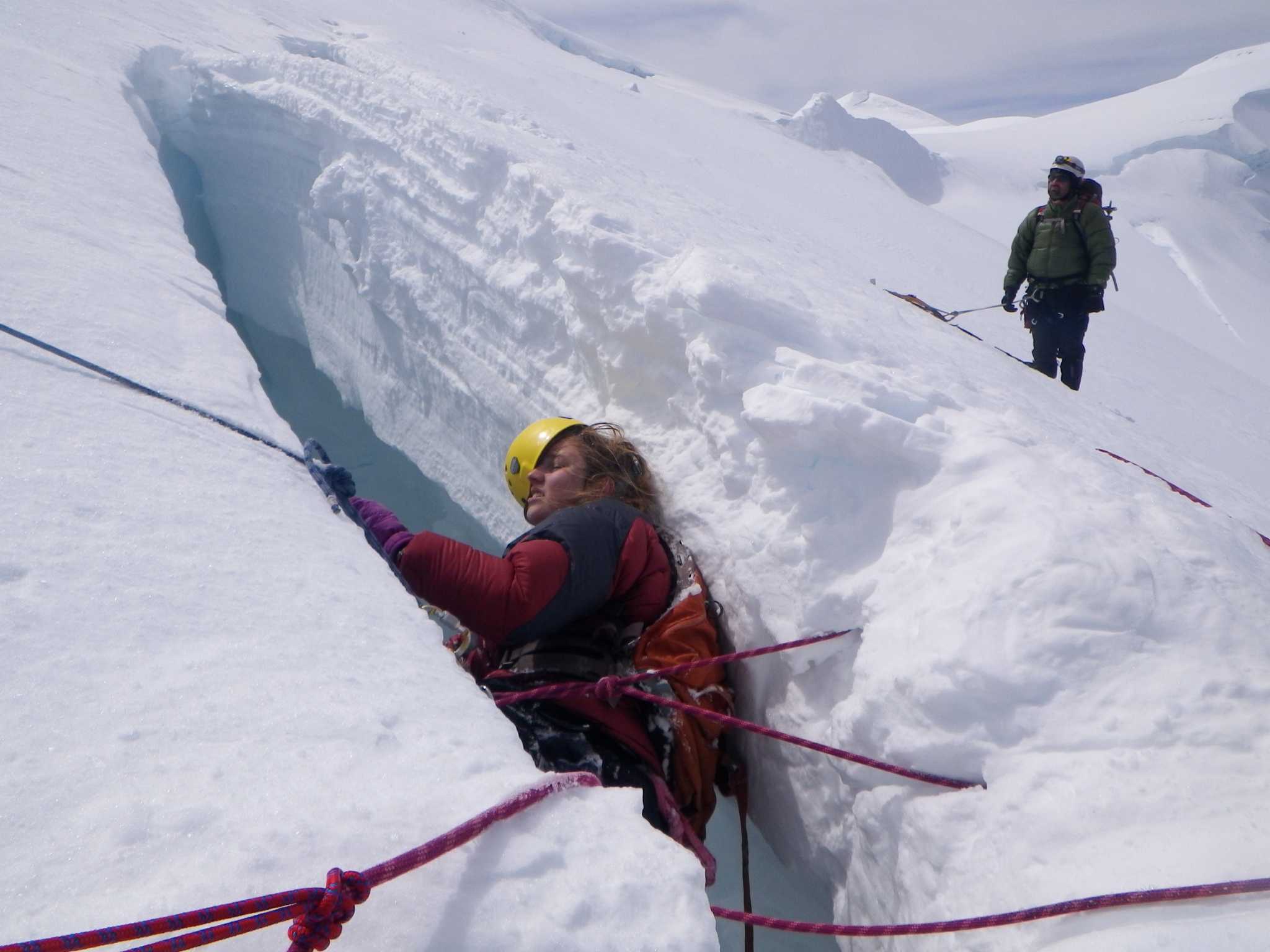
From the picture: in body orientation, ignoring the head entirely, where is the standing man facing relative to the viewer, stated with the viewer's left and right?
facing the viewer and to the left of the viewer

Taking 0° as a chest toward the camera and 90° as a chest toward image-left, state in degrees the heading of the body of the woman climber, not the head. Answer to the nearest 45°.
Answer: approximately 90°

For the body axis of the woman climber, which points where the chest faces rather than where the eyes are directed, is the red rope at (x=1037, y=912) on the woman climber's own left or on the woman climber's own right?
on the woman climber's own left

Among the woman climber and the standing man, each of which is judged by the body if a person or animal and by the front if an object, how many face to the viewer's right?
0

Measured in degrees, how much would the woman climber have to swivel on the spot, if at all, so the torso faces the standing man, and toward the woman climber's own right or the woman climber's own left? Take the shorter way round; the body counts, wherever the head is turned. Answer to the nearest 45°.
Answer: approximately 135° to the woman climber's own right

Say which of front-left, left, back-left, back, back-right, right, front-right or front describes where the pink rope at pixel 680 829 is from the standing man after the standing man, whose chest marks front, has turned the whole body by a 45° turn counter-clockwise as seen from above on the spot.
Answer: front

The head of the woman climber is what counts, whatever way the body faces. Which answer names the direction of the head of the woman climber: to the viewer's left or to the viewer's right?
to the viewer's left
